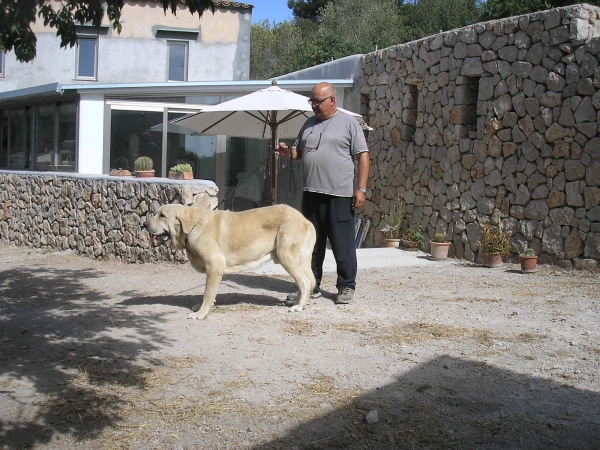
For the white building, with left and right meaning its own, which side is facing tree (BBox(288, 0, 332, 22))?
back

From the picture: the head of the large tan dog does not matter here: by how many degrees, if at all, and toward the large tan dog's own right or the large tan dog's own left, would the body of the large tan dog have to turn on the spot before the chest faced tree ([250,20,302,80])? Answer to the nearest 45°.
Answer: approximately 90° to the large tan dog's own right

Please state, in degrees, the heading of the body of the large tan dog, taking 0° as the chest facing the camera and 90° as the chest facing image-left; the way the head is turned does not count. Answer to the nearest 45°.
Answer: approximately 90°

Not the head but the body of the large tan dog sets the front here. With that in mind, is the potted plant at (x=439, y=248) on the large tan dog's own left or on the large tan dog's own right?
on the large tan dog's own right

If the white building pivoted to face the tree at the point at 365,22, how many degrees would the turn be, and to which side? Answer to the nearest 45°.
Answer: approximately 135° to its left

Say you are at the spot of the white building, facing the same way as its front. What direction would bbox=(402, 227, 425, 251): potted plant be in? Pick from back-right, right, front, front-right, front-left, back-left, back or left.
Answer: front-left

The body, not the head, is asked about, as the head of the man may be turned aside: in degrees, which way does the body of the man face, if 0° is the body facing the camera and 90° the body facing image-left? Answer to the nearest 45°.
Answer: approximately 45°

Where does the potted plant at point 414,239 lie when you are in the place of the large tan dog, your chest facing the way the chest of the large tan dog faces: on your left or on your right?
on your right

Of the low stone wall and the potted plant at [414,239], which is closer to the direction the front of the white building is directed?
the low stone wall

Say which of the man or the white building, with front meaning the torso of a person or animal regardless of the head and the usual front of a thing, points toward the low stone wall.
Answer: the white building

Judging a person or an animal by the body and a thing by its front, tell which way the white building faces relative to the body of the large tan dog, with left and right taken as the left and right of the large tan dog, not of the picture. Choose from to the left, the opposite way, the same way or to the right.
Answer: to the left

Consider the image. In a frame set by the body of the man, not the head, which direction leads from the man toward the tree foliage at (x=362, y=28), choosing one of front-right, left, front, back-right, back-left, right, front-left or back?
back-right

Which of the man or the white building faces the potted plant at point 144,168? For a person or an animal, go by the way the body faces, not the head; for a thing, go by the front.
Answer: the white building

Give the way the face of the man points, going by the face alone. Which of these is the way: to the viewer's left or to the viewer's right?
to the viewer's left
